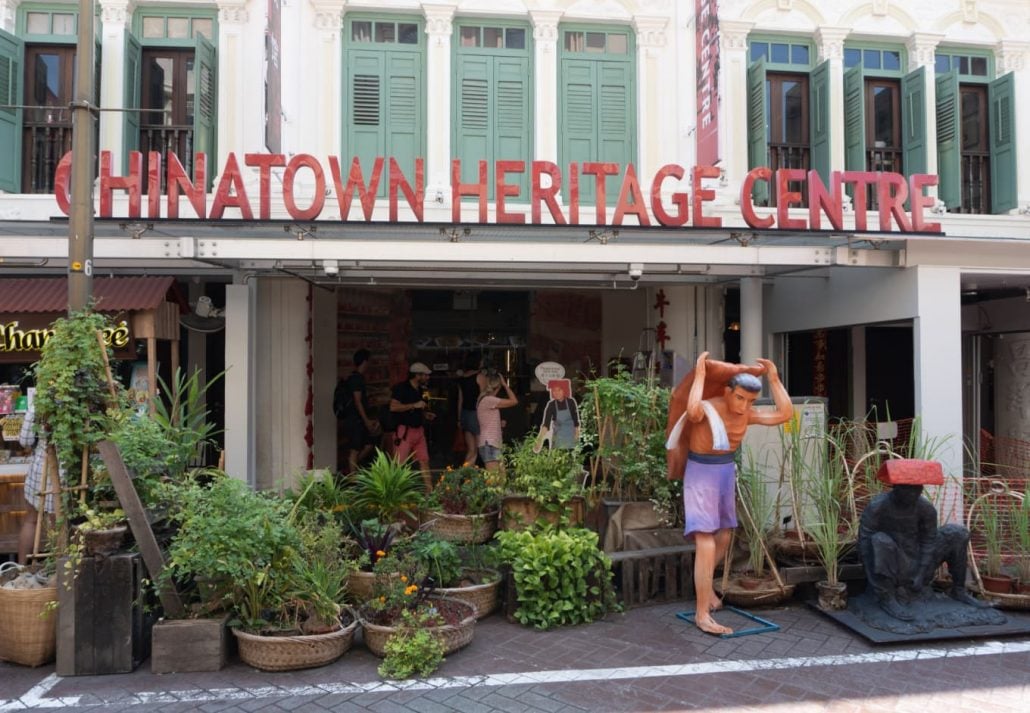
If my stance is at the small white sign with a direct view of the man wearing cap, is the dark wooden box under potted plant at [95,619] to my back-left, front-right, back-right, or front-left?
front-left

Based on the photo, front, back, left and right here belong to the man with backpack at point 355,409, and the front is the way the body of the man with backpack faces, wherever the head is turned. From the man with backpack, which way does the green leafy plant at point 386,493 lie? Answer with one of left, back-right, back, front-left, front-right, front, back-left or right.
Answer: right

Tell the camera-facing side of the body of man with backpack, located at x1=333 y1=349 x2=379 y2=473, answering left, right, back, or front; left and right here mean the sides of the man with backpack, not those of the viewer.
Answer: right

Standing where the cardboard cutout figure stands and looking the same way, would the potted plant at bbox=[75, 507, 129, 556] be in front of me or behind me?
in front

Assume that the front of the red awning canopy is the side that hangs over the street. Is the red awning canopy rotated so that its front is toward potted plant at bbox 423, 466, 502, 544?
no

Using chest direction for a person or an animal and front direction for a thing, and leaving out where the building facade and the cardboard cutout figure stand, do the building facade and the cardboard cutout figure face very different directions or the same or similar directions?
same or similar directions

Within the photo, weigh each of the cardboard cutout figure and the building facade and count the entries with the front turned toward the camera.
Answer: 2

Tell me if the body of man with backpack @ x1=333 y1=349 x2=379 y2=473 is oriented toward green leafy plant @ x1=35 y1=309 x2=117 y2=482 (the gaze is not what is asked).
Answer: no

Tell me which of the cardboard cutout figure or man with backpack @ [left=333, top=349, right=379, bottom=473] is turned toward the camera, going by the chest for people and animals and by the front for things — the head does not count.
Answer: the cardboard cutout figure

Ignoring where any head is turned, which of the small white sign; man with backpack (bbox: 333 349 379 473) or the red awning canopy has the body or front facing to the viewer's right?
the man with backpack

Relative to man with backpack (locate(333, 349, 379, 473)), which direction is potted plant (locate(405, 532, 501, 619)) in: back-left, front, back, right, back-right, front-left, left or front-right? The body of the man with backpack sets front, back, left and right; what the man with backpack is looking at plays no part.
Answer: right

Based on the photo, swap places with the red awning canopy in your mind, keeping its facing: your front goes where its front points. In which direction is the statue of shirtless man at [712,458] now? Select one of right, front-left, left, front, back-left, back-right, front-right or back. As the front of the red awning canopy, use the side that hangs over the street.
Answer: front-left

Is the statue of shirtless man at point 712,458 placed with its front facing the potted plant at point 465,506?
no

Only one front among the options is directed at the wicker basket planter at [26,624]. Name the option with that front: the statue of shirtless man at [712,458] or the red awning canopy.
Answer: the red awning canopy

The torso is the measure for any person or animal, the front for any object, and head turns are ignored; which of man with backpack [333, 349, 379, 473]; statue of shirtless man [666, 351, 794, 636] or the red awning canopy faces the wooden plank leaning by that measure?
the red awning canopy

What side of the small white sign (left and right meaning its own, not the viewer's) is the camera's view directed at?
front

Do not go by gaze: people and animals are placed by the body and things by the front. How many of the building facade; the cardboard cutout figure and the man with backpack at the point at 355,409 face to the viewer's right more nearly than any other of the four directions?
1

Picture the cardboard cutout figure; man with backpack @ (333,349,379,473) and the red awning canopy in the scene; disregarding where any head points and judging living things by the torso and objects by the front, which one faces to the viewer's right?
the man with backpack

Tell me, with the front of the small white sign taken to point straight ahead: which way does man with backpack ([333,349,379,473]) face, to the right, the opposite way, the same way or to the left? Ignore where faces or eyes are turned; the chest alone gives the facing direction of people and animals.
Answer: to the left

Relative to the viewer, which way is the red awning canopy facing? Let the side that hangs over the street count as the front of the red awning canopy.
toward the camera

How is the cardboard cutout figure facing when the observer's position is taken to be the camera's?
facing the viewer
